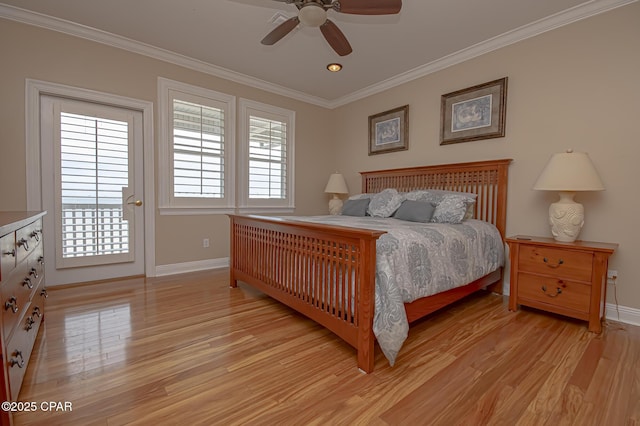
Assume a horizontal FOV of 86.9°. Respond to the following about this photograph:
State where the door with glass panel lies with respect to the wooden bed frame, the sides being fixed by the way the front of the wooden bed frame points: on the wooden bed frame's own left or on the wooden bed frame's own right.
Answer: on the wooden bed frame's own right

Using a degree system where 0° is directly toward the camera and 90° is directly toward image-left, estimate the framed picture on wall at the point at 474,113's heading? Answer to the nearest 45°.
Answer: approximately 45°

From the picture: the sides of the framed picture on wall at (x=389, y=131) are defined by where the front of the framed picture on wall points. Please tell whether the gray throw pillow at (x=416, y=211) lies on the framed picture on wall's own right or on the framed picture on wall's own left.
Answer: on the framed picture on wall's own left

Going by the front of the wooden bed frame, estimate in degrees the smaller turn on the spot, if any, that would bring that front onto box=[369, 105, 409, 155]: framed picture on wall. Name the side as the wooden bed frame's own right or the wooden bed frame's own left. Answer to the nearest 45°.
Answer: approximately 135° to the wooden bed frame's own right

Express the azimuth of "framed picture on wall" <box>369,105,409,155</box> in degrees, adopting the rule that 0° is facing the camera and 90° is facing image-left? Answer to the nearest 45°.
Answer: approximately 45°

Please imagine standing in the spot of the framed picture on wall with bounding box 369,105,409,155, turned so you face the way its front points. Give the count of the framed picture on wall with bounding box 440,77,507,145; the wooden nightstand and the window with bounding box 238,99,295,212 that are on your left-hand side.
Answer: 2

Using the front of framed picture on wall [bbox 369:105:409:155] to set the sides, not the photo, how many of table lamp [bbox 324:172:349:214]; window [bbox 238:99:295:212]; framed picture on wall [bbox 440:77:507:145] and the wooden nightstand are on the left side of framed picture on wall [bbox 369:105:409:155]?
2
